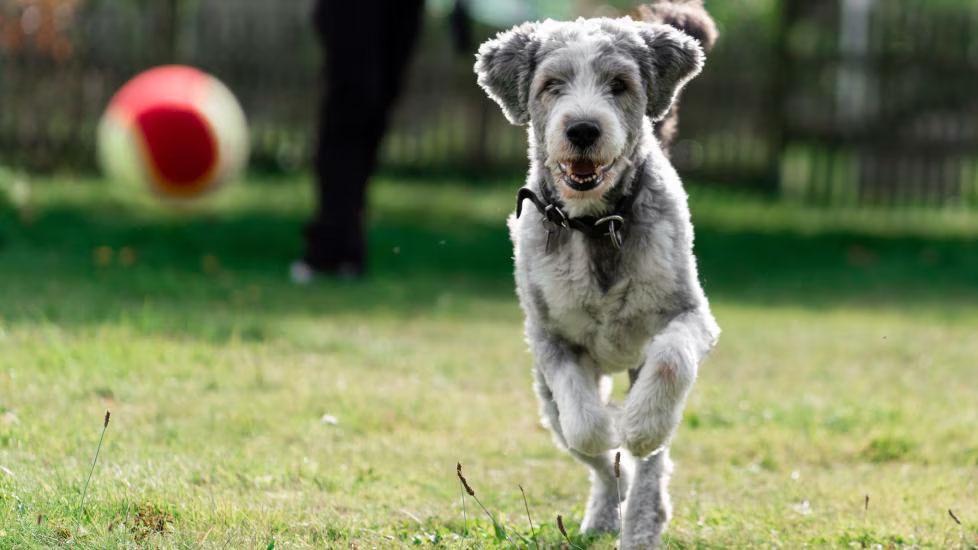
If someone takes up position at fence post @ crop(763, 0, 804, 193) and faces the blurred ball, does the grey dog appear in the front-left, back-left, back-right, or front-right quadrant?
front-left

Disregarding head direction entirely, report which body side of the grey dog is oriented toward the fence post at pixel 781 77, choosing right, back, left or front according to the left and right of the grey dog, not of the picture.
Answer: back

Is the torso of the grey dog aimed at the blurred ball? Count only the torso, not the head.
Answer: no

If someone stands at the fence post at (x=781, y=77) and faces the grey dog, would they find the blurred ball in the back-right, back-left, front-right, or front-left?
front-right

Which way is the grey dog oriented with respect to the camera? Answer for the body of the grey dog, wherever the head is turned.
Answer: toward the camera
